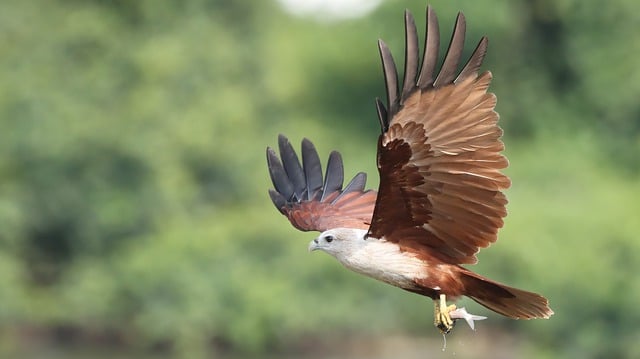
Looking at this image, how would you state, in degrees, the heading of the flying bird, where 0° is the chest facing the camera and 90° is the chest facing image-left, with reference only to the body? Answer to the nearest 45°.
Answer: approximately 90°
